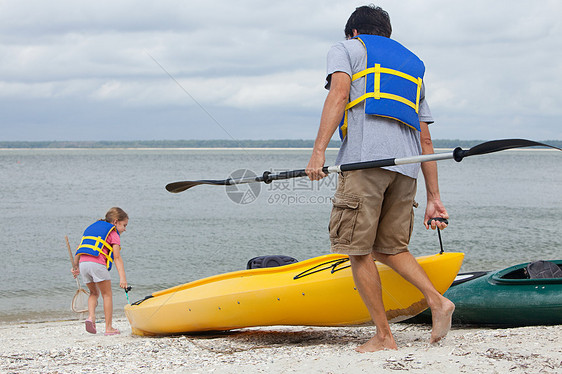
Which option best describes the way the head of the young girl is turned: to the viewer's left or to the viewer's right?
to the viewer's right

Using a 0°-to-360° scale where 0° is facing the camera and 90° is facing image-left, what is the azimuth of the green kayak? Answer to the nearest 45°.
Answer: approximately 90°

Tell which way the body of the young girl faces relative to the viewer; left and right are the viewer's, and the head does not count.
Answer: facing away from the viewer and to the right of the viewer

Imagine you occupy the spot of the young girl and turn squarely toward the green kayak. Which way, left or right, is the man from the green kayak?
right

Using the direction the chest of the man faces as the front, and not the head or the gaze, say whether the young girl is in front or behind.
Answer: in front

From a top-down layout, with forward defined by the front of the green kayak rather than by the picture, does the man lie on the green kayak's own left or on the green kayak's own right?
on the green kayak's own left

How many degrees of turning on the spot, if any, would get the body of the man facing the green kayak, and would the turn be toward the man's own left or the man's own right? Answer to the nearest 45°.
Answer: approximately 90° to the man's own right

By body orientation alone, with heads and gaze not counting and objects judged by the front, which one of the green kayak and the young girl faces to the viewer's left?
the green kayak

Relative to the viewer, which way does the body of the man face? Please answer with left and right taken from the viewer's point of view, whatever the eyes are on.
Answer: facing away from the viewer and to the left of the viewer

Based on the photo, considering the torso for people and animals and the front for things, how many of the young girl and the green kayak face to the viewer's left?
1
